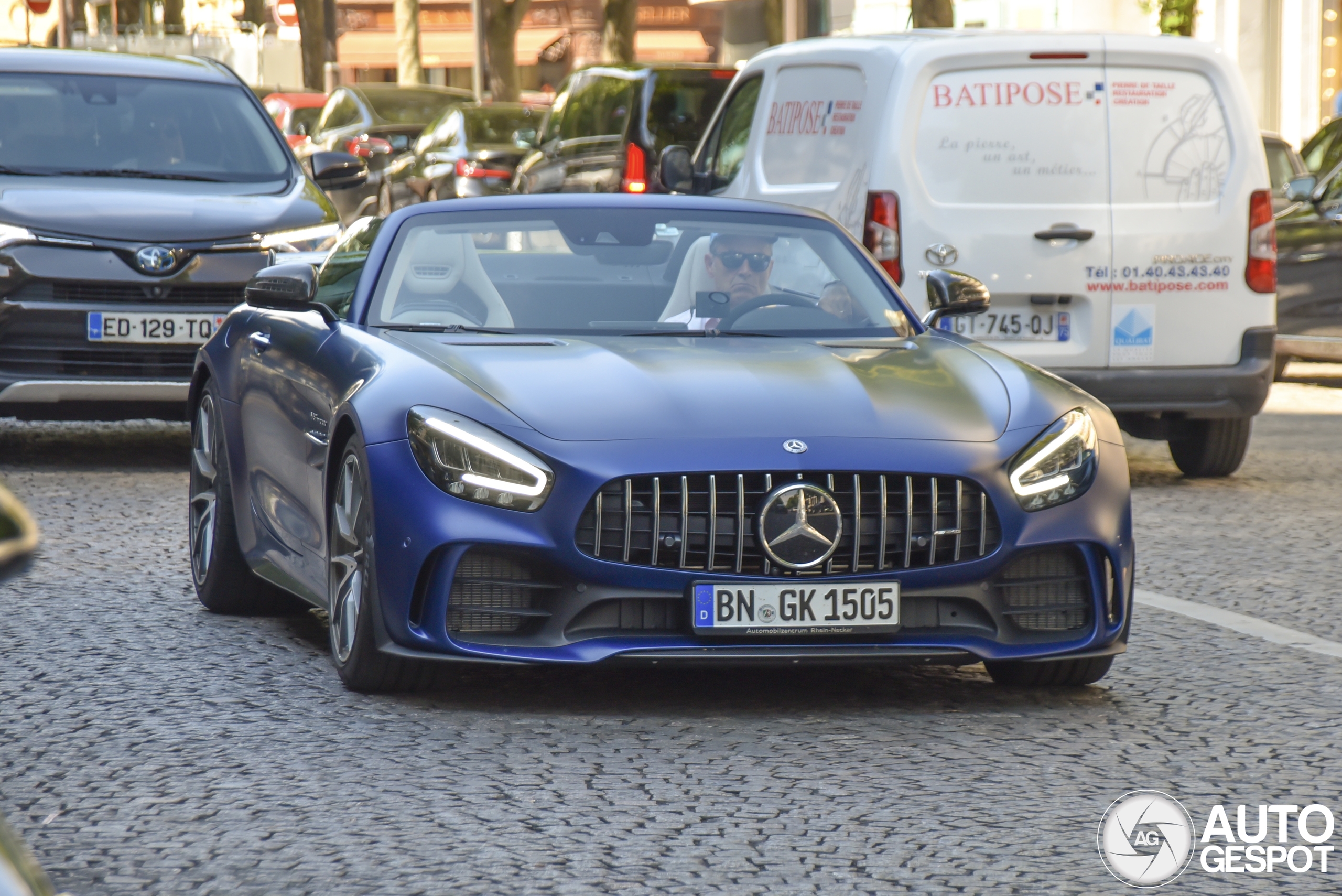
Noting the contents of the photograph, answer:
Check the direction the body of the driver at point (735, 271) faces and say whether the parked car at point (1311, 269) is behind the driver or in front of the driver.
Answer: behind

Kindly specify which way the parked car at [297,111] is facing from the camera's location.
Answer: facing away from the viewer and to the left of the viewer

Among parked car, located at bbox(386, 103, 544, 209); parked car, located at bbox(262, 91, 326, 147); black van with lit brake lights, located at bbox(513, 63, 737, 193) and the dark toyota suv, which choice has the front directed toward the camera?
the dark toyota suv

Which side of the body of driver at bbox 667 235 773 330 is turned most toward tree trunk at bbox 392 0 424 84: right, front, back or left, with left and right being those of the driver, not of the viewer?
back

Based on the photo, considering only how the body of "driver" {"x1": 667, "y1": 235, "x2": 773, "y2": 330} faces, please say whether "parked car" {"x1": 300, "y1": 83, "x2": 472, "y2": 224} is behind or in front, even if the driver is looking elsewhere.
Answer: behind

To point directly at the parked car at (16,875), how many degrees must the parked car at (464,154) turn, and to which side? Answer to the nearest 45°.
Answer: approximately 135° to its left

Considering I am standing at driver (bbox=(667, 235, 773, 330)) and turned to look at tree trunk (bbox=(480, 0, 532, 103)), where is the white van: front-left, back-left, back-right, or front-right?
front-right

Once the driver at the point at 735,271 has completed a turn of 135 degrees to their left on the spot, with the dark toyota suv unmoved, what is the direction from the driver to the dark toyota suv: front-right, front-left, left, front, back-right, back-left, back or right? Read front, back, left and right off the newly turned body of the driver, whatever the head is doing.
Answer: left

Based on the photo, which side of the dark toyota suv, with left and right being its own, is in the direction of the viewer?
front

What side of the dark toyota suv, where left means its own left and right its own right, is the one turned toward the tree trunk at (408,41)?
back

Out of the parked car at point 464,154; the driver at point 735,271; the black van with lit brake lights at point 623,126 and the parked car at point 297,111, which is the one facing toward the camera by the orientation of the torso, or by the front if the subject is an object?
the driver

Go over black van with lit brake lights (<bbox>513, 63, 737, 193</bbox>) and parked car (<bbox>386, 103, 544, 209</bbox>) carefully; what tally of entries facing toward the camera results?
0

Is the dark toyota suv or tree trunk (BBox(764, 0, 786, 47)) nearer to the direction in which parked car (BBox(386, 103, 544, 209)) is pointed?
the tree trunk

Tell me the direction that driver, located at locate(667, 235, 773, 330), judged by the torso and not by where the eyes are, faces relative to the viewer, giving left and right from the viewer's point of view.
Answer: facing the viewer

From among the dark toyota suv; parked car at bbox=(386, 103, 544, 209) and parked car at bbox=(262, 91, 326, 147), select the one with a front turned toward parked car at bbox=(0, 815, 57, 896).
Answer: the dark toyota suv

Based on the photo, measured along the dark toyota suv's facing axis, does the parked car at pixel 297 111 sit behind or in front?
behind
